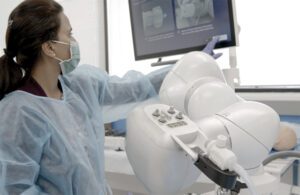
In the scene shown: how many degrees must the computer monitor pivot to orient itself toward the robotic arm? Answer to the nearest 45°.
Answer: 0° — it already faces it

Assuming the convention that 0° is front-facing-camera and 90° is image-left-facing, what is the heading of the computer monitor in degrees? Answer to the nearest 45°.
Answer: approximately 0°

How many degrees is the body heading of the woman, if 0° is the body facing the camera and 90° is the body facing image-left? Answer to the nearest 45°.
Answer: approximately 315°
